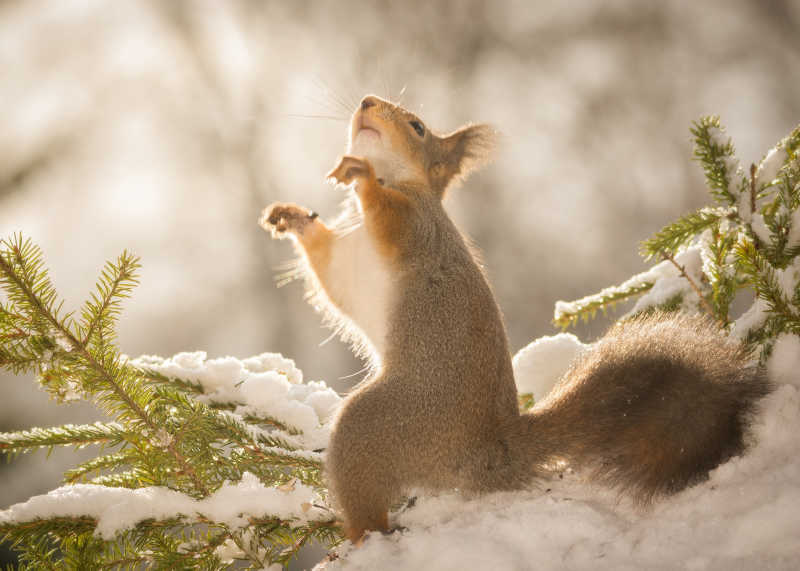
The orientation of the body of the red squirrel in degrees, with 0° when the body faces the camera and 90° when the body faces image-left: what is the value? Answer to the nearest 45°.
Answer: approximately 90°
